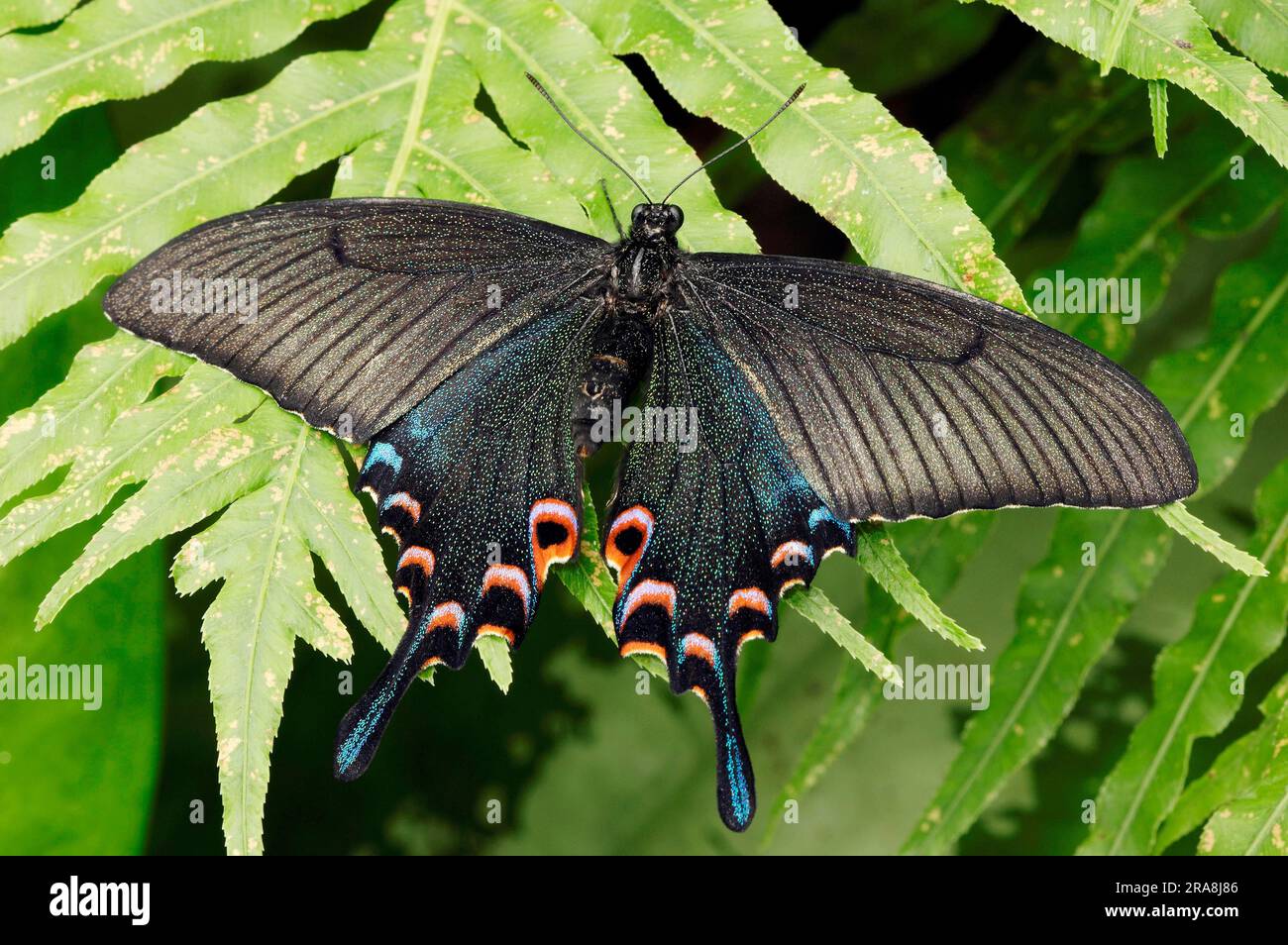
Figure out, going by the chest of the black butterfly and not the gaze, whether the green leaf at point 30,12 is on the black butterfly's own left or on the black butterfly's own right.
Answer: on the black butterfly's own left

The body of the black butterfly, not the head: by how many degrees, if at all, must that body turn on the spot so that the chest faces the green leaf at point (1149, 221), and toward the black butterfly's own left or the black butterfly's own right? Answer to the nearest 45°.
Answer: approximately 45° to the black butterfly's own right

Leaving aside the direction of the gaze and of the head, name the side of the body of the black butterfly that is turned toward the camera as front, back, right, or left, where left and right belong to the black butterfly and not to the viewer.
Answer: back
